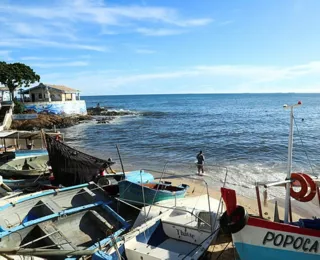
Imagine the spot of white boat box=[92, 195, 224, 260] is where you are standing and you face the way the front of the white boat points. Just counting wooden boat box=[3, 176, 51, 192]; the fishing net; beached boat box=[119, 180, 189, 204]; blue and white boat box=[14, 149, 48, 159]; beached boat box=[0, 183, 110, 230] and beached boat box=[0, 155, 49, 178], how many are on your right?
0

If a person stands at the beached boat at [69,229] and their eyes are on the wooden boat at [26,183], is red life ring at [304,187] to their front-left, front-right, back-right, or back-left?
back-right

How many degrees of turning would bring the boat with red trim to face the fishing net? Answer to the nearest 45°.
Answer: approximately 45° to its right

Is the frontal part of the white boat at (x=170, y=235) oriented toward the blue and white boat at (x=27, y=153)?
no

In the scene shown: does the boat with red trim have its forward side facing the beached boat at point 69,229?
yes

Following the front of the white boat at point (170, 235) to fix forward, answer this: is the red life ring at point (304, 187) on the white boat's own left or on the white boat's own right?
on the white boat's own right

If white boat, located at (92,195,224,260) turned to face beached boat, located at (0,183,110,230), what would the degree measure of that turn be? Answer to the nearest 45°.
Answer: approximately 90° to its left

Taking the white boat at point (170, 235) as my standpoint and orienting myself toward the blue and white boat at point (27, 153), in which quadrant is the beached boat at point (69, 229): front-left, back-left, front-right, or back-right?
front-left

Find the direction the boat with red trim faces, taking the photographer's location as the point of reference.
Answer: facing to the left of the viewer

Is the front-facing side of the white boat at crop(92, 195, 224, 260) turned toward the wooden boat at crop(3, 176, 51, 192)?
no
